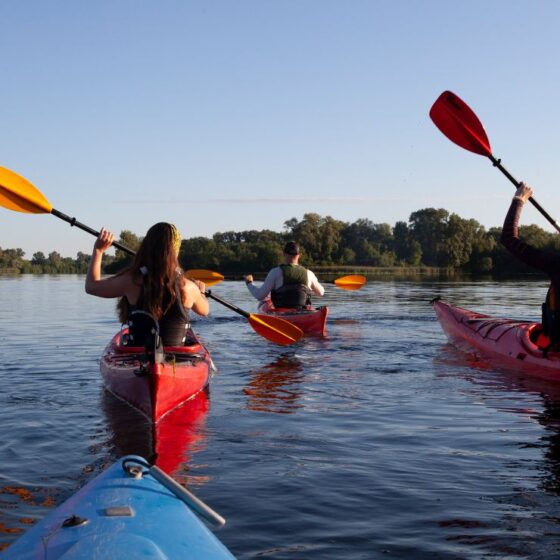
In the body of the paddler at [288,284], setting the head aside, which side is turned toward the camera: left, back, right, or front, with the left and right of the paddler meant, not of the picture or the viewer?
back

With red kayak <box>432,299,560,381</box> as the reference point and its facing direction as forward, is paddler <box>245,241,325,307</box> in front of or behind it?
in front

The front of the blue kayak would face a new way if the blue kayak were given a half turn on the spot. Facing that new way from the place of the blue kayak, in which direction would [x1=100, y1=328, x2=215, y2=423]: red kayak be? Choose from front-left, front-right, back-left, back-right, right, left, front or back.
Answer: back

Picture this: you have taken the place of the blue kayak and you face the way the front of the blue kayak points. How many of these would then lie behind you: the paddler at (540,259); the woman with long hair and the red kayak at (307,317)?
0

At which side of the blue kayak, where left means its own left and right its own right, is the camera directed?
back

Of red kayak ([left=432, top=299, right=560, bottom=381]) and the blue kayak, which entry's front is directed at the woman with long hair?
the blue kayak

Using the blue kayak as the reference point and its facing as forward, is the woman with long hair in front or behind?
in front

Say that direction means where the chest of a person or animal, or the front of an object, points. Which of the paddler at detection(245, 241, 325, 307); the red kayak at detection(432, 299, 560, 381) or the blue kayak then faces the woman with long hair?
the blue kayak

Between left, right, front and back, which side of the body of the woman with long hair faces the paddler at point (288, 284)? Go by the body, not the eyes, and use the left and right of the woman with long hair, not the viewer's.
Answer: front

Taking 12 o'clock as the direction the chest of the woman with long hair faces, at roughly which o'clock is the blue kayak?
The blue kayak is roughly at 6 o'clock from the woman with long hair.

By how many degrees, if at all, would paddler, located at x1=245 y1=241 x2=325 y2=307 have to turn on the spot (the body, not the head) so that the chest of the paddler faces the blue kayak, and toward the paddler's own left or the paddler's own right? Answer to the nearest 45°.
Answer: approximately 180°

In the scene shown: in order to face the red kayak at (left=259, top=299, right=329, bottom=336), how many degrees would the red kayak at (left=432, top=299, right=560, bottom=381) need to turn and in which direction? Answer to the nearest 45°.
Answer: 0° — it already faces it

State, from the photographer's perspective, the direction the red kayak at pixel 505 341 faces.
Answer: facing away from the viewer and to the left of the viewer

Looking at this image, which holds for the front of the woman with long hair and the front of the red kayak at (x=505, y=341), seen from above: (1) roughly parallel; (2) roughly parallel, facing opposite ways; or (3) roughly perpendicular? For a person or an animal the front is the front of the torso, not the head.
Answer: roughly parallel

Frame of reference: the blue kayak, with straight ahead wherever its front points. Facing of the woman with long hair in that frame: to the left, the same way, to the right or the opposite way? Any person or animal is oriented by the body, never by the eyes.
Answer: the same way

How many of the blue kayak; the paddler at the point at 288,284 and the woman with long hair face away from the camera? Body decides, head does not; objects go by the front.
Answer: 3

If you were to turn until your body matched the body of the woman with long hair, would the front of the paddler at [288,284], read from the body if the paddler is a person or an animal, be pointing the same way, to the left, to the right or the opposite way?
the same way

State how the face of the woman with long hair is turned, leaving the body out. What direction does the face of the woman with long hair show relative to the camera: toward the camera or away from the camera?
away from the camera

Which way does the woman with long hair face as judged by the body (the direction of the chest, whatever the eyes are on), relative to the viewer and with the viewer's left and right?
facing away from the viewer
